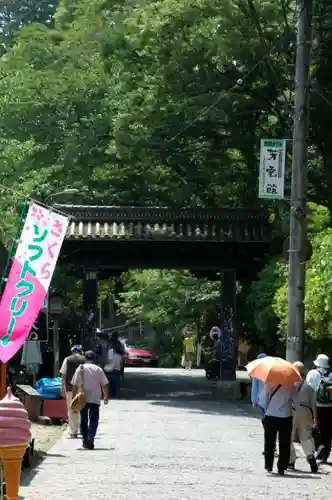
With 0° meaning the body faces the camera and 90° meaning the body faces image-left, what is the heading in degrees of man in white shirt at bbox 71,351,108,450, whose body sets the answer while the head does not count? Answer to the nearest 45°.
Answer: approximately 180°

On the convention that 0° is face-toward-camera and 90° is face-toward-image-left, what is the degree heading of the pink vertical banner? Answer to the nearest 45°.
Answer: approximately 0°

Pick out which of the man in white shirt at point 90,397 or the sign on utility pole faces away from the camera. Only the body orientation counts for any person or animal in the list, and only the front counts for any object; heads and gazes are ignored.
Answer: the man in white shirt

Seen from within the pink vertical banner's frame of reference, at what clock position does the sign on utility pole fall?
The sign on utility pole is roughly at 7 o'clock from the pink vertical banner.

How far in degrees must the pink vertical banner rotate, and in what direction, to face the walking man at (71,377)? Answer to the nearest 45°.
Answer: approximately 180°

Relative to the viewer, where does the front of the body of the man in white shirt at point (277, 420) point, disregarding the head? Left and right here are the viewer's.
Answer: facing away from the viewer

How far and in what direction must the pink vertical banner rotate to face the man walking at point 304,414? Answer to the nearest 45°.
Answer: approximately 135° to its left

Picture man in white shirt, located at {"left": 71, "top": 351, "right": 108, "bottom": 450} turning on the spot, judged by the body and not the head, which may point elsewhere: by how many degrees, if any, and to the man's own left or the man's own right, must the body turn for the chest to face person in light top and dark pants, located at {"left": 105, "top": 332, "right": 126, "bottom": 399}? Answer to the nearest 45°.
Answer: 0° — they already face them

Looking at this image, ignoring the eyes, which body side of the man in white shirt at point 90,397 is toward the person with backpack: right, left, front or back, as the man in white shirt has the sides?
right

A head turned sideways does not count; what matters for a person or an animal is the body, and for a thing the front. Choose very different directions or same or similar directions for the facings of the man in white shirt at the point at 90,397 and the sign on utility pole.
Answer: very different directions

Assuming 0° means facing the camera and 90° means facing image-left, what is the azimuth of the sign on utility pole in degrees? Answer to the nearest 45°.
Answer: approximately 0°
